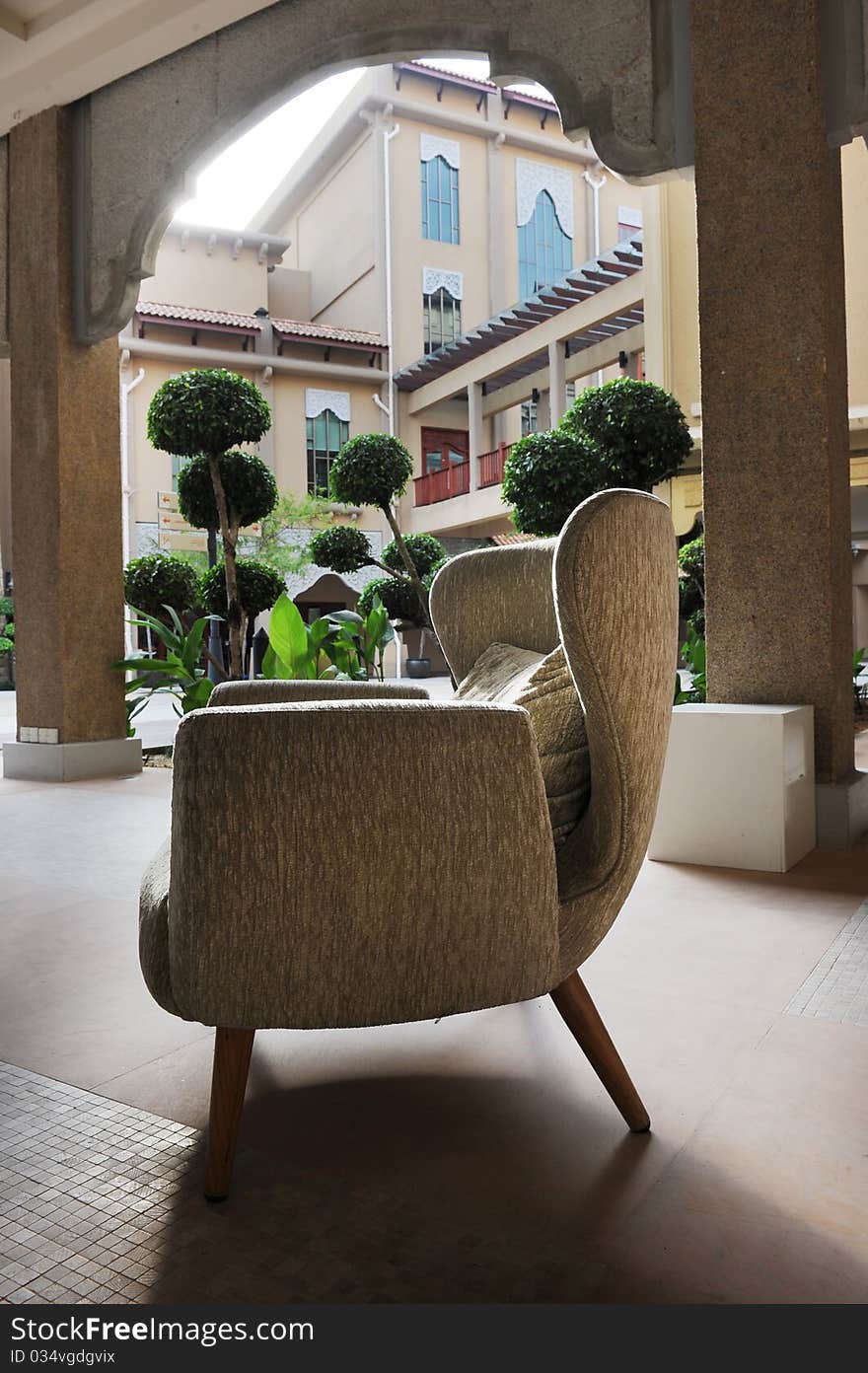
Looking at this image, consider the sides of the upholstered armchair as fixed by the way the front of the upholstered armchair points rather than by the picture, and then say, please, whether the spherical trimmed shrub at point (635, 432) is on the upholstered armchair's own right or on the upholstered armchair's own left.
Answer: on the upholstered armchair's own right

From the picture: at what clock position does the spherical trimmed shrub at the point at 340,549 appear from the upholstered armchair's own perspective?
The spherical trimmed shrub is roughly at 3 o'clock from the upholstered armchair.

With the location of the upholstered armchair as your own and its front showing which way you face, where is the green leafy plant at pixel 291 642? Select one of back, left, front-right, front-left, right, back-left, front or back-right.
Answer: right

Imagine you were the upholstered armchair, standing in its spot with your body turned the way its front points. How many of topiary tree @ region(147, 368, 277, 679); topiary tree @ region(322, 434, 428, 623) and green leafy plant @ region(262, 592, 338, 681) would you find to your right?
3

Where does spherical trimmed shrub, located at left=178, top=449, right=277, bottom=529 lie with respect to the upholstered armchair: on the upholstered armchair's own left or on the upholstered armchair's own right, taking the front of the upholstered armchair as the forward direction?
on the upholstered armchair's own right

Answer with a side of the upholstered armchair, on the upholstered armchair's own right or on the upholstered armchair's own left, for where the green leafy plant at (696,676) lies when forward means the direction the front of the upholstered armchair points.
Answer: on the upholstered armchair's own right

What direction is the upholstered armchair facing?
to the viewer's left

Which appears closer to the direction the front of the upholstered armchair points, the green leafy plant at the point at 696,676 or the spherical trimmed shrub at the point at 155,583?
the spherical trimmed shrub

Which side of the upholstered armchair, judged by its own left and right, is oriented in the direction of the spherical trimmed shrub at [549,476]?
right
